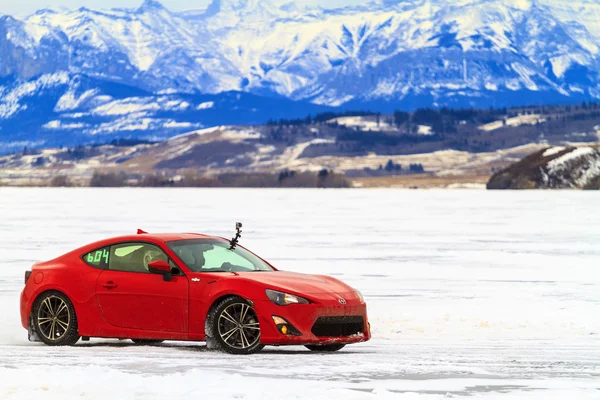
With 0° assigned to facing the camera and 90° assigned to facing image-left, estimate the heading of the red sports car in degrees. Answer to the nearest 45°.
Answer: approximately 315°
